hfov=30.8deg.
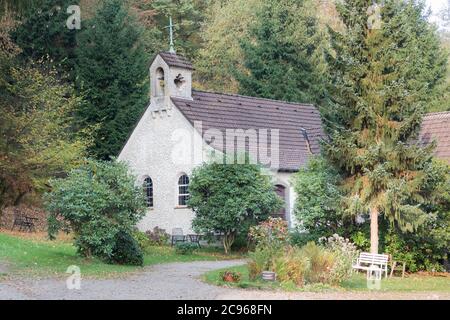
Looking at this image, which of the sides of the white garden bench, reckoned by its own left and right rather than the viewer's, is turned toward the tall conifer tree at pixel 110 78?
right

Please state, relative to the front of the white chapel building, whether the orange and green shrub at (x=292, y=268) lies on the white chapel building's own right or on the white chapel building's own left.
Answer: on the white chapel building's own left

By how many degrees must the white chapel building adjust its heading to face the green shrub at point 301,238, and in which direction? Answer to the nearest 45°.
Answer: approximately 90° to its left

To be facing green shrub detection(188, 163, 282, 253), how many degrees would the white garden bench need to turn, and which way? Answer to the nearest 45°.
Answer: approximately 90° to its right

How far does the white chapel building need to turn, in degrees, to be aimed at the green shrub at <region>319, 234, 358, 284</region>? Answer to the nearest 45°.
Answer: approximately 45° to its left

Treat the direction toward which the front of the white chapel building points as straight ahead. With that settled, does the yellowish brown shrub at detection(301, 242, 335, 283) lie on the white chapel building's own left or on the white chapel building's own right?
on the white chapel building's own left

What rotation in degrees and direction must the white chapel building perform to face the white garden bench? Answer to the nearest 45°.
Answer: approximately 90° to its left
